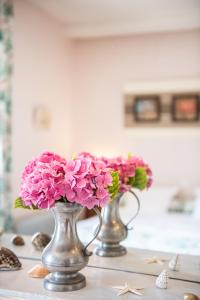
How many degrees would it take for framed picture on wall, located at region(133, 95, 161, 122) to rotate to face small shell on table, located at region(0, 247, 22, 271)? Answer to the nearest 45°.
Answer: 0° — it already faces it

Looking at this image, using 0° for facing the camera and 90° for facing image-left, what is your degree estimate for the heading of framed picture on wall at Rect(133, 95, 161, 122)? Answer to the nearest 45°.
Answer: approximately 0°

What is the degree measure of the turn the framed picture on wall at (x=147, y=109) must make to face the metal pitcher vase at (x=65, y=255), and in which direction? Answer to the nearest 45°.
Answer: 0° — it already faces it

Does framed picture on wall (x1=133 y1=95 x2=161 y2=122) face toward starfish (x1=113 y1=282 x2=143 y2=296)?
yes

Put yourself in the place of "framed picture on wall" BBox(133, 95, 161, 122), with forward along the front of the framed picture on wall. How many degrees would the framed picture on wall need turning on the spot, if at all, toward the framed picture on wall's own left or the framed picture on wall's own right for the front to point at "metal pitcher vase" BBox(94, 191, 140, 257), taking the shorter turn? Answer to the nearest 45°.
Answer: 0° — it already faces it

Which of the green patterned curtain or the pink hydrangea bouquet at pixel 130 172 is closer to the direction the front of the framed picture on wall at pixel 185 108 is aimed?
the pink hydrangea bouquet

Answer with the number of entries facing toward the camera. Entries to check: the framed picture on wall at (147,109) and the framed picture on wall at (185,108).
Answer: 2
